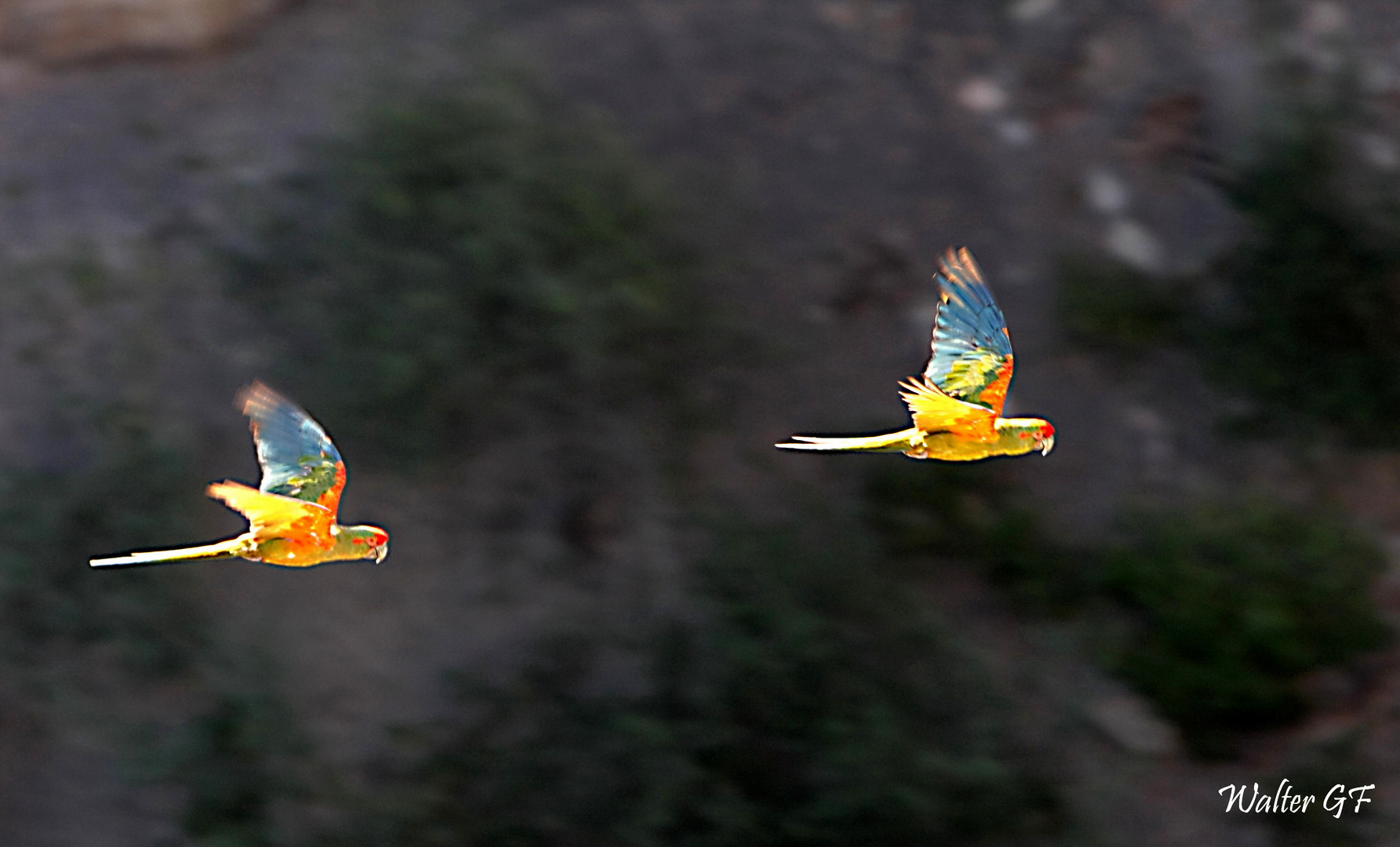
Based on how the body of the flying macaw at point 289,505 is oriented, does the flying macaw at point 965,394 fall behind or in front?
in front

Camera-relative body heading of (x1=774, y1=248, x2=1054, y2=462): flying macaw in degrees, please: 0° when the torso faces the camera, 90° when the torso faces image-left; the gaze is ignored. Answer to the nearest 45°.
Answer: approximately 270°

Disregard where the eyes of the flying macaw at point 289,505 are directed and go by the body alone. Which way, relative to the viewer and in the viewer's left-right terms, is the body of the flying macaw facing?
facing to the right of the viewer

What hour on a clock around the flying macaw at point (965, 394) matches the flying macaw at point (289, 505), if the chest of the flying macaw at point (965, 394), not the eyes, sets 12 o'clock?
the flying macaw at point (289, 505) is roughly at 6 o'clock from the flying macaw at point (965, 394).

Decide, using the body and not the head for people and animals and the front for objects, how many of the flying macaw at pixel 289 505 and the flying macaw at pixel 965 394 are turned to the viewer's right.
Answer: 2
